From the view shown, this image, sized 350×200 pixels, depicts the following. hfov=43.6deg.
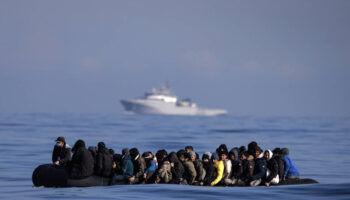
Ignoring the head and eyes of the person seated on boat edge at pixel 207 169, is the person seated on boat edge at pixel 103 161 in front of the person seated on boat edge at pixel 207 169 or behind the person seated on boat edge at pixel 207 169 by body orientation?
in front
